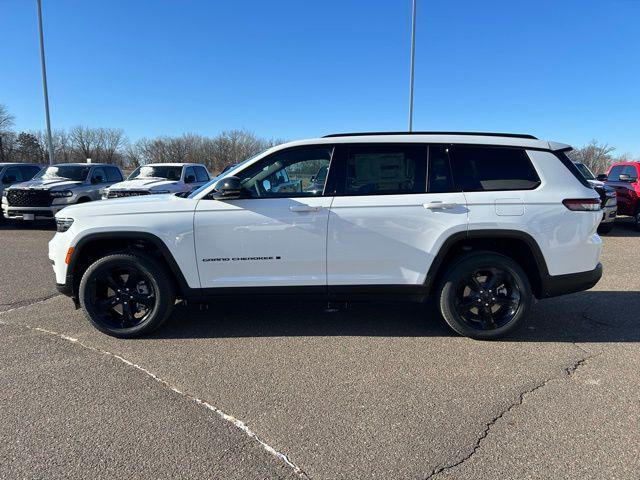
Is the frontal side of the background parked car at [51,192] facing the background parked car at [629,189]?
no

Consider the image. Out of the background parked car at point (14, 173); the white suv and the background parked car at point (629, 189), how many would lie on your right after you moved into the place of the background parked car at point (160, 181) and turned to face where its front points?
1

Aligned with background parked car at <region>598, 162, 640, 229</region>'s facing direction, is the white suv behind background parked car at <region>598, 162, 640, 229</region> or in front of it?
in front

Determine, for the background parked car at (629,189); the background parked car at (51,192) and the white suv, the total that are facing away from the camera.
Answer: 0

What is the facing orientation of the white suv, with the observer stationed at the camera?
facing to the left of the viewer

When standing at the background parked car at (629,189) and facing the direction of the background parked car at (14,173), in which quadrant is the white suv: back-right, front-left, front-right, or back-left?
front-left

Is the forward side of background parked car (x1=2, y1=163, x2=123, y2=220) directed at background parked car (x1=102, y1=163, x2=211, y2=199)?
no

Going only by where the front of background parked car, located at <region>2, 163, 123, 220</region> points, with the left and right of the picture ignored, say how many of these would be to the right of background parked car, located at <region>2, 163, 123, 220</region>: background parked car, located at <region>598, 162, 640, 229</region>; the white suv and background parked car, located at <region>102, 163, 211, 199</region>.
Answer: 0

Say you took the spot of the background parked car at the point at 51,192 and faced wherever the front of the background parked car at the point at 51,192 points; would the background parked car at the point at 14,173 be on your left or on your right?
on your right

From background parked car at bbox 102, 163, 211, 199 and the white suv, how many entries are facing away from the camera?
0

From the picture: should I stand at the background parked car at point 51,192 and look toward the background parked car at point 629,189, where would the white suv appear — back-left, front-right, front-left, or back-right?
front-right

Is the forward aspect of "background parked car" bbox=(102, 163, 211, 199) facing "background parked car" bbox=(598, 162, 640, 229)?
no

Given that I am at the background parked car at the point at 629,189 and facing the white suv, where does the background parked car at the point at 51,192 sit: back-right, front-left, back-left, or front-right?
front-right

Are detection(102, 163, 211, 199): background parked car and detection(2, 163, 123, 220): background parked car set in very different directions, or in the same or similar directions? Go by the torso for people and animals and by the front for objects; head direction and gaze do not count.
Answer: same or similar directions

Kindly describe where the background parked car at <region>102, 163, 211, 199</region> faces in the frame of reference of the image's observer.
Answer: facing the viewer and to the left of the viewer

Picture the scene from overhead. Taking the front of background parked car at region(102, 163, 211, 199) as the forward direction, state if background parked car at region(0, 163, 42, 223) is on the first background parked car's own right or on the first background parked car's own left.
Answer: on the first background parked car's own right

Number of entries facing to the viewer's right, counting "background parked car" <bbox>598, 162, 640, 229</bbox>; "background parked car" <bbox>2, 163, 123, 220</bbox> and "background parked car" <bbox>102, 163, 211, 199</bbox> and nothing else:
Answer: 0

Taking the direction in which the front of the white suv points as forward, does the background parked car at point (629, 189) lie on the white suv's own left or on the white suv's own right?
on the white suv's own right

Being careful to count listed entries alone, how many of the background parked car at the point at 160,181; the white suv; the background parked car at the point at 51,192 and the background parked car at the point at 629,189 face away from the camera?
0
